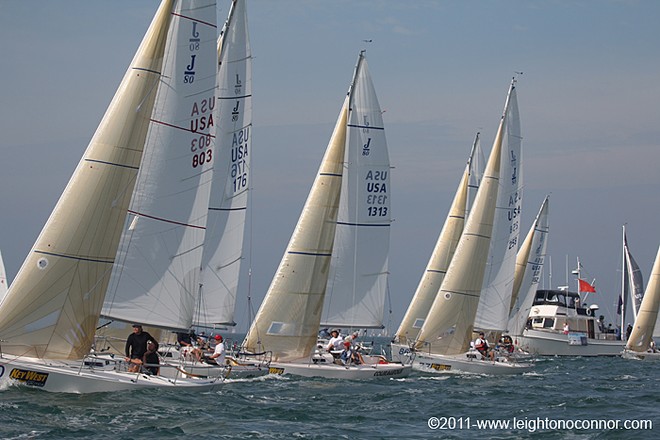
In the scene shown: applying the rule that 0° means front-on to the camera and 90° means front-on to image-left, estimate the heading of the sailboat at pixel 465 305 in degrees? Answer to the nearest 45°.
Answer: approximately 45°

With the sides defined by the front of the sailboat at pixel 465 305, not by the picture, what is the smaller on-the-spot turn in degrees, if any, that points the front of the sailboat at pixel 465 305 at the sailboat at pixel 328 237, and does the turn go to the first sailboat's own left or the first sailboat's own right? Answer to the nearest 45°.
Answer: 0° — it already faces it

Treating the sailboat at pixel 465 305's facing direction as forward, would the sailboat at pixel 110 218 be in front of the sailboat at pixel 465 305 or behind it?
in front

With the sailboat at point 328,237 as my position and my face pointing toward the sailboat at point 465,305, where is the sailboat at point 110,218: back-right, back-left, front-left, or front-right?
back-right
